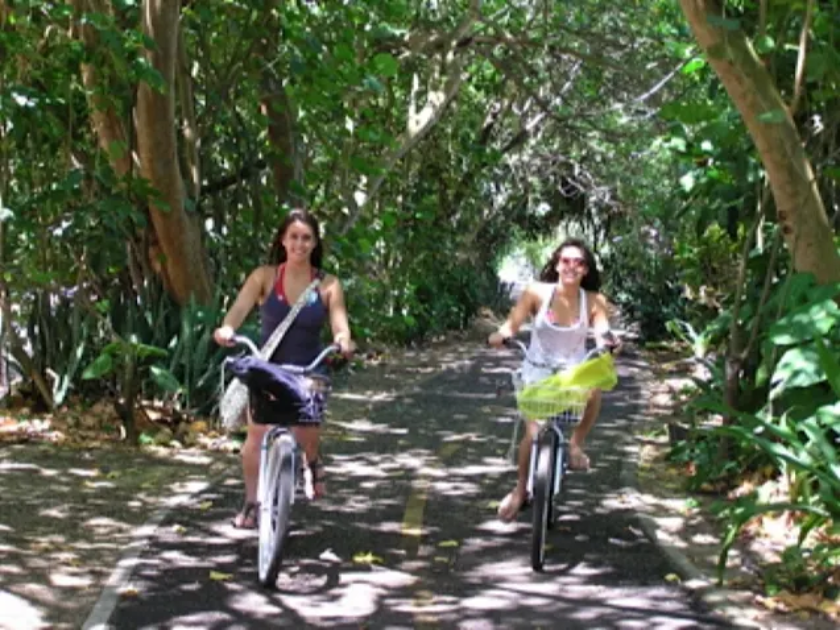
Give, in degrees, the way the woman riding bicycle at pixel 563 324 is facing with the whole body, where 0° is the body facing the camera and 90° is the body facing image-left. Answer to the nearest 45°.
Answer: approximately 0°

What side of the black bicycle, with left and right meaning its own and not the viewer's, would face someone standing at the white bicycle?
right

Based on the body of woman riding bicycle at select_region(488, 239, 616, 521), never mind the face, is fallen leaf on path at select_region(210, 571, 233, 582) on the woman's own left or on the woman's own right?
on the woman's own right

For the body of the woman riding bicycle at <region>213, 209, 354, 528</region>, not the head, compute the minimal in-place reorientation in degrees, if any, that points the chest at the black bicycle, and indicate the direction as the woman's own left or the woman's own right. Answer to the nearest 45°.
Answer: approximately 90° to the woman's own left

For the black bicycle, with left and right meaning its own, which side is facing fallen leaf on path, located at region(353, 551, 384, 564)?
right
